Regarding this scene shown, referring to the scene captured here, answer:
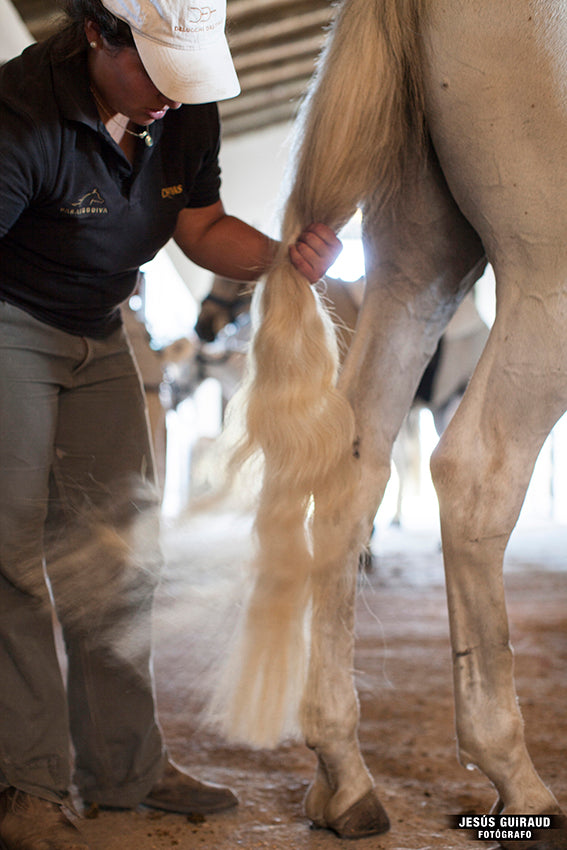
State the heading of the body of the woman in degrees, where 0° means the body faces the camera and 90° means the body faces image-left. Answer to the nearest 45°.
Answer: approximately 315°
